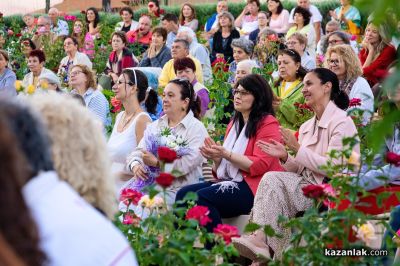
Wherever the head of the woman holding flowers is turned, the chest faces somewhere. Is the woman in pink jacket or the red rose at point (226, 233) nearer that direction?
the red rose

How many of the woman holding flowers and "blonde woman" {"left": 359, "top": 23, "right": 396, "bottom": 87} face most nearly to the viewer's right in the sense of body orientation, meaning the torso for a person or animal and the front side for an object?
0

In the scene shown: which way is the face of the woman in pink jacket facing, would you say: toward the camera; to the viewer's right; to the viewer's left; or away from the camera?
to the viewer's left

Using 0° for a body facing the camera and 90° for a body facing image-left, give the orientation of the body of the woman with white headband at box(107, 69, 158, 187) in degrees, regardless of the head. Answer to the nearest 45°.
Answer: approximately 45°

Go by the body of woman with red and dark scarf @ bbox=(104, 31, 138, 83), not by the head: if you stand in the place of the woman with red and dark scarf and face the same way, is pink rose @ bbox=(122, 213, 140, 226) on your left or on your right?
on your left

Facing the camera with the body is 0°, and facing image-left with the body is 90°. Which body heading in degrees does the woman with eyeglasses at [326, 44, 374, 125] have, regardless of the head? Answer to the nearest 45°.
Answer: approximately 45°

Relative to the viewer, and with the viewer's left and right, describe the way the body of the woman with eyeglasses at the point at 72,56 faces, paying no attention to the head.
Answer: facing the viewer and to the left of the viewer

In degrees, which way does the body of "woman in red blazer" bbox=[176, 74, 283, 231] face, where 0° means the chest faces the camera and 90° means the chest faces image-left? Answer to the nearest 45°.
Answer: approximately 45°

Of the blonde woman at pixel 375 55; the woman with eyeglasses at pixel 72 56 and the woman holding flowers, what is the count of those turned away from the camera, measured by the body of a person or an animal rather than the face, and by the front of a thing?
0

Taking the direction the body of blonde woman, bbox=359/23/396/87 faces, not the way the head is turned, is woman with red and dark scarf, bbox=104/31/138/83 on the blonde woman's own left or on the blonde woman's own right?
on the blonde woman's own right

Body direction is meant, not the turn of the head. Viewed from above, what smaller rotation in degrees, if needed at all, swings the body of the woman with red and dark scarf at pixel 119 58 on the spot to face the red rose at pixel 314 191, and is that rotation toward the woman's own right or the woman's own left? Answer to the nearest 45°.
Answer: approximately 45° to the woman's own left

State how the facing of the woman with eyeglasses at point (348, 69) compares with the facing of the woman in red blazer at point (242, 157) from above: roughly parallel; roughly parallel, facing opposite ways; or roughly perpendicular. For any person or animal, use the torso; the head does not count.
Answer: roughly parallel

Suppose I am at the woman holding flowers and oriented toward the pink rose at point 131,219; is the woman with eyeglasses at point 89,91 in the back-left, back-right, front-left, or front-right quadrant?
back-right

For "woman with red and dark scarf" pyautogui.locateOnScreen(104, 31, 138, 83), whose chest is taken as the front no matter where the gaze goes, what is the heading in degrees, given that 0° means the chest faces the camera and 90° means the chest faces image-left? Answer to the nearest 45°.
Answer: approximately 45°

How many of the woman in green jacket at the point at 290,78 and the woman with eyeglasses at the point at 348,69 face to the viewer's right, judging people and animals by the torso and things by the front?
0
